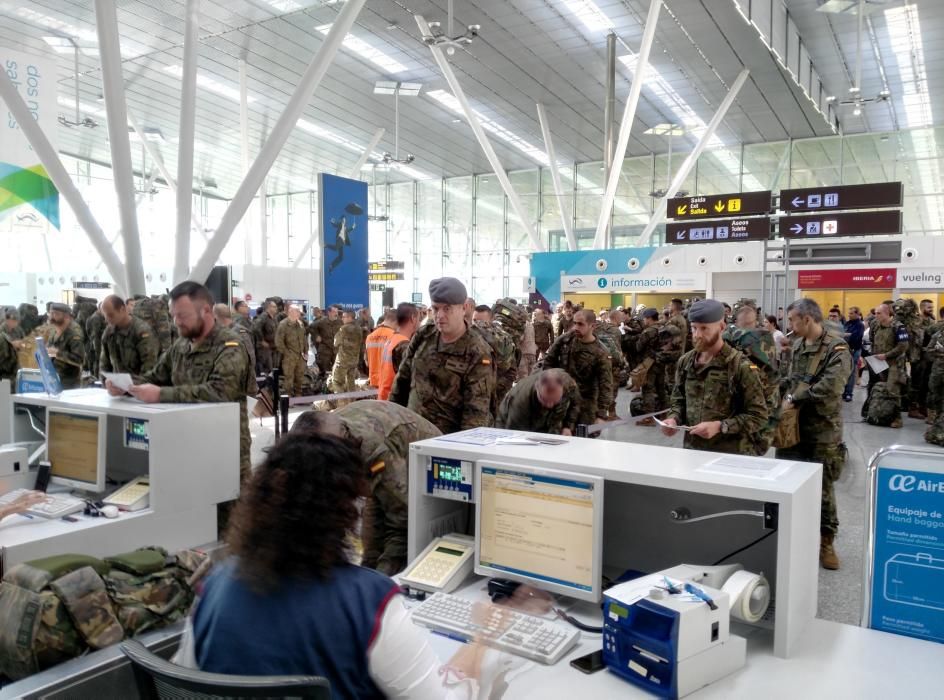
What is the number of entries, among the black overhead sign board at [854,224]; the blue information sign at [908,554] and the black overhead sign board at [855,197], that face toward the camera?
3

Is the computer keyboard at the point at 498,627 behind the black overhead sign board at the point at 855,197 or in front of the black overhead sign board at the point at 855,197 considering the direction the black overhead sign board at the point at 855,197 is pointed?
in front

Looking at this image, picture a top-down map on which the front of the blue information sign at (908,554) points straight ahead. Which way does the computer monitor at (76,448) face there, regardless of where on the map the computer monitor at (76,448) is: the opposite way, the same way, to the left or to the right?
the same way

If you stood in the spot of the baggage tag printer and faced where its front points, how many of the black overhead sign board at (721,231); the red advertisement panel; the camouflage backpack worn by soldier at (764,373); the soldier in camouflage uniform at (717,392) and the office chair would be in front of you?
1

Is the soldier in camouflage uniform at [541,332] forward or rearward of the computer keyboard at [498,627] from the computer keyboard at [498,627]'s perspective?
rearward

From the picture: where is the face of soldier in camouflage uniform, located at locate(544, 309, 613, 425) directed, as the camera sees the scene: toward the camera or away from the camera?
toward the camera

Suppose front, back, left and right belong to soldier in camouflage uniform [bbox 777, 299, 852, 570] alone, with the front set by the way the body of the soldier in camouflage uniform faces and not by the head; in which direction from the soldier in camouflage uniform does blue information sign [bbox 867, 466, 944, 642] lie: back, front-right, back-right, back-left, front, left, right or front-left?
front-left

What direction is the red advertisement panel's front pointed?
toward the camera

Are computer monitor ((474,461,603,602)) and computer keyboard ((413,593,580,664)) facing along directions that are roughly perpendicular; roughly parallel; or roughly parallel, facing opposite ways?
roughly parallel

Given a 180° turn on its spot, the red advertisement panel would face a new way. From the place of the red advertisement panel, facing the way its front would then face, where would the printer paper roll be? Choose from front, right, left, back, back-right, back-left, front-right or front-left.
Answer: back

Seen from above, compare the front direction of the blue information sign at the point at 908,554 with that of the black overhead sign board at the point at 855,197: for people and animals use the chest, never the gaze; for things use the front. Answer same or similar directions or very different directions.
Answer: same or similar directions

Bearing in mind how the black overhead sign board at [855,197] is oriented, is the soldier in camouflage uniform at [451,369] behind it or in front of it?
in front

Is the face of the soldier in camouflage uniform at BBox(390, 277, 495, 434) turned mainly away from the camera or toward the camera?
toward the camera

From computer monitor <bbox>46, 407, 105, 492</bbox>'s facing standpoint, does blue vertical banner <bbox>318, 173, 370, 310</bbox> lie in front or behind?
behind

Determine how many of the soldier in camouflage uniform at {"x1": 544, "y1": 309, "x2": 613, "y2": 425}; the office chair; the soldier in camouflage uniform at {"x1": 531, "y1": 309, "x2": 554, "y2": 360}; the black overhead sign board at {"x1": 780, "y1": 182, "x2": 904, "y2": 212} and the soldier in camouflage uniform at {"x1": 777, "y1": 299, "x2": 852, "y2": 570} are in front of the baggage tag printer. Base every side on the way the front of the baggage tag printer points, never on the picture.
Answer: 1

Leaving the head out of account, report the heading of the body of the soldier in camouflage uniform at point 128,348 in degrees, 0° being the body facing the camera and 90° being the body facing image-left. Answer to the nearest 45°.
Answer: approximately 45°

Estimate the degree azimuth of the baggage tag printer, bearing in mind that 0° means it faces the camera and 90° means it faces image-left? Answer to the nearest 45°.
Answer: approximately 45°
